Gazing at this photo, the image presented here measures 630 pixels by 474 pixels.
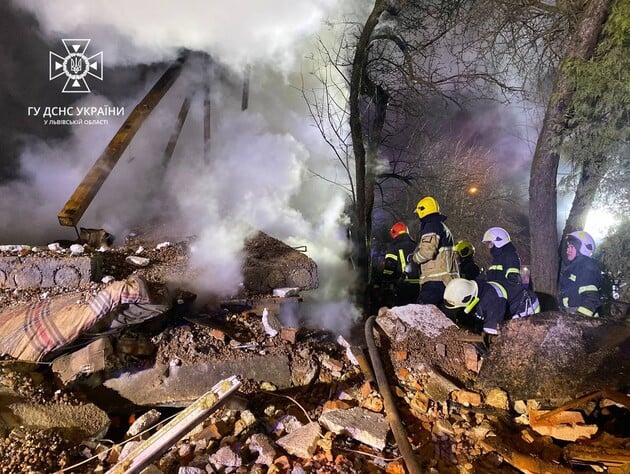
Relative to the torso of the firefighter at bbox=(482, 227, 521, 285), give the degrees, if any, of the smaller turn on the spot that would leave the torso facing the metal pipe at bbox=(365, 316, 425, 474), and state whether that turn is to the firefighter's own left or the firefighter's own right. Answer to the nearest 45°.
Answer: approximately 90° to the firefighter's own left

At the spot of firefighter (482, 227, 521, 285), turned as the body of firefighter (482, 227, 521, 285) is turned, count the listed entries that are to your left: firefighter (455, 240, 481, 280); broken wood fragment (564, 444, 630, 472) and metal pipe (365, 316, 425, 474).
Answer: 2

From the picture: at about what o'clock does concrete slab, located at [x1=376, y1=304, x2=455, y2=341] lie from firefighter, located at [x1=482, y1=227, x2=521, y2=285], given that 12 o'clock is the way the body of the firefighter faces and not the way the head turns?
The concrete slab is roughly at 10 o'clock from the firefighter.

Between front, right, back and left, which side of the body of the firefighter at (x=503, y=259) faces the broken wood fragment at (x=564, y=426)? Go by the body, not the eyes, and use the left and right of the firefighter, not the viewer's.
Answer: left

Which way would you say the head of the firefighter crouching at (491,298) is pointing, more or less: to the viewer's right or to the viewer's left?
to the viewer's left

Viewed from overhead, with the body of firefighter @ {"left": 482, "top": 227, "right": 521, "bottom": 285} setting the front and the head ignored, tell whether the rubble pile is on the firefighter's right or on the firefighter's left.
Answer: on the firefighter's left

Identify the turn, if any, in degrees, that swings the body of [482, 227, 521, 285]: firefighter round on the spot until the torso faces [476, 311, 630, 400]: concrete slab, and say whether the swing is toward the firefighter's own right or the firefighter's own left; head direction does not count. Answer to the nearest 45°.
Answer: approximately 90° to the firefighter's own left

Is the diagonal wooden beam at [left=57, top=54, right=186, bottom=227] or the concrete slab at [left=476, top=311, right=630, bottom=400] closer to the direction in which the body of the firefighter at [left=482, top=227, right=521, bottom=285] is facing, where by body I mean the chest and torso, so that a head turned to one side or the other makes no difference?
the diagonal wooden beam

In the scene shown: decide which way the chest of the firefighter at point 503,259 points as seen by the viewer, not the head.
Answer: to the viewer's left
